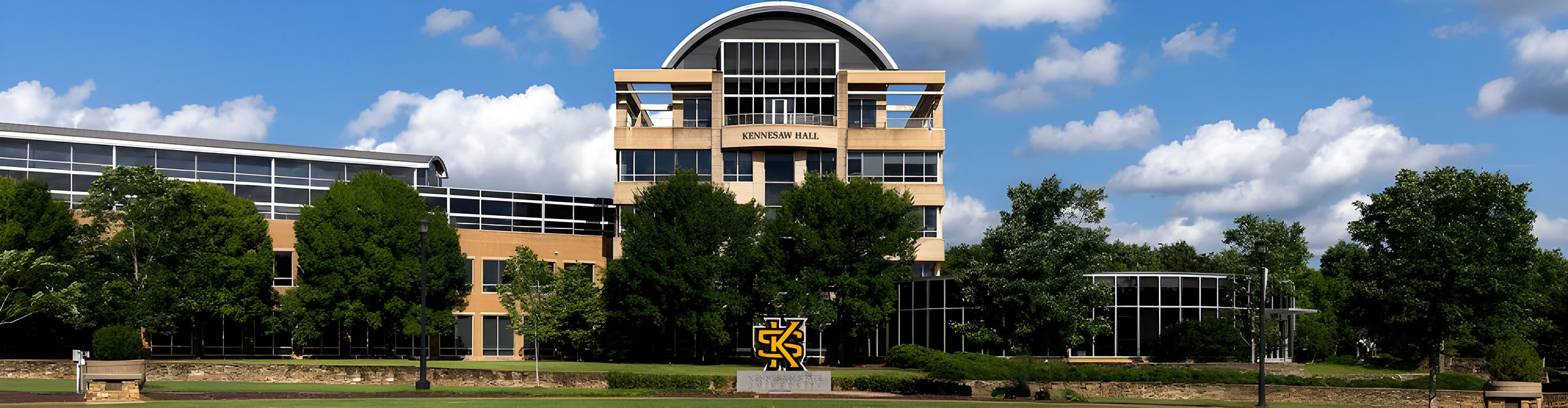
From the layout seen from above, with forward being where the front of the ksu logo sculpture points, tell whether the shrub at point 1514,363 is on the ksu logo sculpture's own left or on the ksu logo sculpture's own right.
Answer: on the ksu logo sculpture's own left

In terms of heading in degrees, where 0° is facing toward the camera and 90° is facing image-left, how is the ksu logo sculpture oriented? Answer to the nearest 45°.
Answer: approximately 0°

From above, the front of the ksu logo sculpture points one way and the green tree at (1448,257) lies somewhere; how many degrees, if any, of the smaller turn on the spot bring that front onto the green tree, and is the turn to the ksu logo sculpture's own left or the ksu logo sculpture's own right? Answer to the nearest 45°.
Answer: approximately 90° to the ksu logo sculpture's own left

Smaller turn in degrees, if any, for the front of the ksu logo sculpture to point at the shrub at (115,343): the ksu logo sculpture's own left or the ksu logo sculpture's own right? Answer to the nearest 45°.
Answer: approximately 135° to the ksu logo sculpture's own right

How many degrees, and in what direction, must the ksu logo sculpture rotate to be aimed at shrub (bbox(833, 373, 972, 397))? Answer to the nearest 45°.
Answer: approximately 90° to its left

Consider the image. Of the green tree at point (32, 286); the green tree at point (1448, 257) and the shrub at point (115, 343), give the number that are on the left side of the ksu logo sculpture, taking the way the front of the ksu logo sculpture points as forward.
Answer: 1
